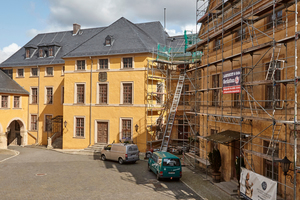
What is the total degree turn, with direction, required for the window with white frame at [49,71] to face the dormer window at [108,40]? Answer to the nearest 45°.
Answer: approximately 45° to its left

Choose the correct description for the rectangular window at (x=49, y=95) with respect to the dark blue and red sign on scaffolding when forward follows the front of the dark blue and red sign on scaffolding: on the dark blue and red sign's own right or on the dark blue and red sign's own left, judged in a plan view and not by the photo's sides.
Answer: on the dark blue and red sign's own right

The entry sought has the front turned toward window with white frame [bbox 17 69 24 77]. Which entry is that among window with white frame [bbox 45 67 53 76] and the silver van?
the silver van

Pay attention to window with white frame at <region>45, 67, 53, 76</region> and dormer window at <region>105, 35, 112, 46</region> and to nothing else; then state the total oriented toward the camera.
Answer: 2

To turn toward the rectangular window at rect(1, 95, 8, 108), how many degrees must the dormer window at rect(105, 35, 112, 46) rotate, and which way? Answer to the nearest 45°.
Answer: approximately 135° to its right

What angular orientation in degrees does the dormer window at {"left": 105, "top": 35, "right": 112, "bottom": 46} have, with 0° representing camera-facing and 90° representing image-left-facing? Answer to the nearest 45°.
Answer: approximately 0°

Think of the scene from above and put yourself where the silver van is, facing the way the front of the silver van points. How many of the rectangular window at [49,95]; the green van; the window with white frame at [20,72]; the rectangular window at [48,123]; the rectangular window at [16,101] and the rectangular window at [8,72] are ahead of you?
5
